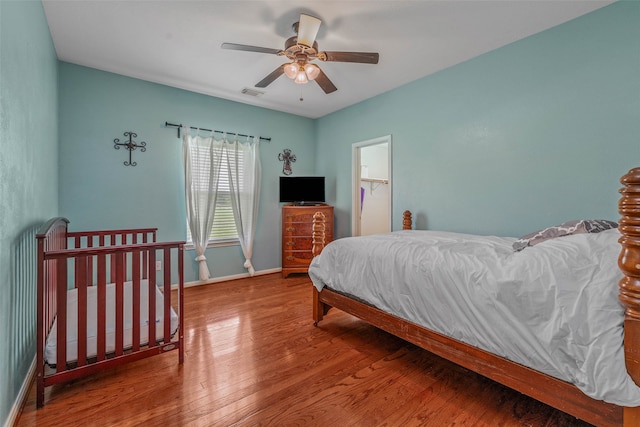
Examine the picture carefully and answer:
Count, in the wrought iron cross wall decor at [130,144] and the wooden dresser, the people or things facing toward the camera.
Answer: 2

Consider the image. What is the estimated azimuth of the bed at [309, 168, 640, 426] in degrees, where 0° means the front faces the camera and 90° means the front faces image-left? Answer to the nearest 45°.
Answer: approximately 135°

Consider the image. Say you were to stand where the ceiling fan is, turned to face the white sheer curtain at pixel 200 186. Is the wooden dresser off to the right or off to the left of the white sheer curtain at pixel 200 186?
right

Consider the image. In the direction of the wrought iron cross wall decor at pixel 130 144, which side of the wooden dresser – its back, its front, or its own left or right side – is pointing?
right

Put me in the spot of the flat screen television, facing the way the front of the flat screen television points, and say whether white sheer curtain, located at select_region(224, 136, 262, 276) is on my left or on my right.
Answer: on my right

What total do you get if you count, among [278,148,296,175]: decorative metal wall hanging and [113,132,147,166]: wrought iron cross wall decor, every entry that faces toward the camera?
2

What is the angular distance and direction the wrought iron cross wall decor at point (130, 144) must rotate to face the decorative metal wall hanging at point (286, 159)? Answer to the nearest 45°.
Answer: approximately 90° to its left

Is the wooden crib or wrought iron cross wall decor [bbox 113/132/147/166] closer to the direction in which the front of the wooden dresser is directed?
the wooden crib
